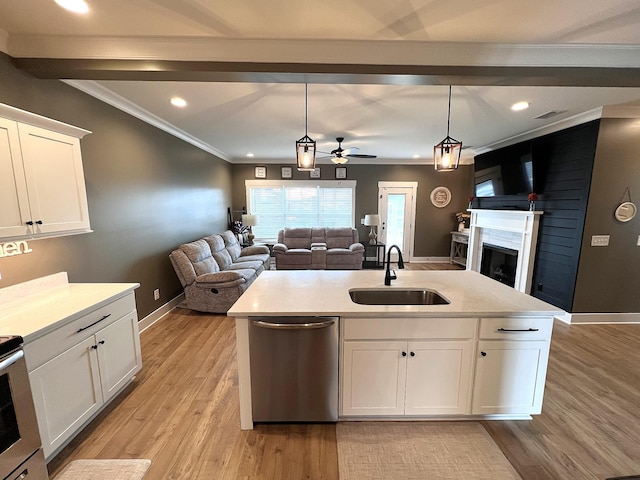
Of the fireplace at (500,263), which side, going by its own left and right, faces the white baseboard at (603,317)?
left

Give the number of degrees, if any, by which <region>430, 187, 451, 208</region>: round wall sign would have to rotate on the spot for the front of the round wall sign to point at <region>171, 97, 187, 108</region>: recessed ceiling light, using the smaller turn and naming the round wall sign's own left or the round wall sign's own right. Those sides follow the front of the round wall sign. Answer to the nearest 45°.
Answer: approximately 45° to the round wall sign's own right

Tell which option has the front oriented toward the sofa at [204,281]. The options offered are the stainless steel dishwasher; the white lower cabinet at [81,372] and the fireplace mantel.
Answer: the fireplace mantel

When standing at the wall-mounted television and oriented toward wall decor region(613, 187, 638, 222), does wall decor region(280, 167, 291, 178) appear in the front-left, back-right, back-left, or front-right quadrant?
back-right

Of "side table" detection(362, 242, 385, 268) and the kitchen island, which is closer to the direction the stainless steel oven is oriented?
the kitchen island

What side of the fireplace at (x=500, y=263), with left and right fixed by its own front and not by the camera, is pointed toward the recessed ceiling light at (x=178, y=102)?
front

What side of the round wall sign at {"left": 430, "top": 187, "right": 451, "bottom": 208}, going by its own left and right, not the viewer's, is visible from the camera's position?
front

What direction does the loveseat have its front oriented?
toward the camera

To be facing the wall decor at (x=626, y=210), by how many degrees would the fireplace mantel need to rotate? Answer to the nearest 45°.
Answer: approximately 90° to its left

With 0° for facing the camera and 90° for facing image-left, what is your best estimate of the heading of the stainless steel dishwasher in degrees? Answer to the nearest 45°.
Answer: approximately 0°

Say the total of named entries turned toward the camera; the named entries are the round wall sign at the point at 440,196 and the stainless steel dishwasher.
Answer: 2

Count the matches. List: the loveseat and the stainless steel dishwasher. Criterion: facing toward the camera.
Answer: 2

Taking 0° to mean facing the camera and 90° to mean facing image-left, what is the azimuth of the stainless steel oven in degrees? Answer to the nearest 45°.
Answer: approximately 315°

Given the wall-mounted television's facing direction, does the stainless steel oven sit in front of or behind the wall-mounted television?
in front
